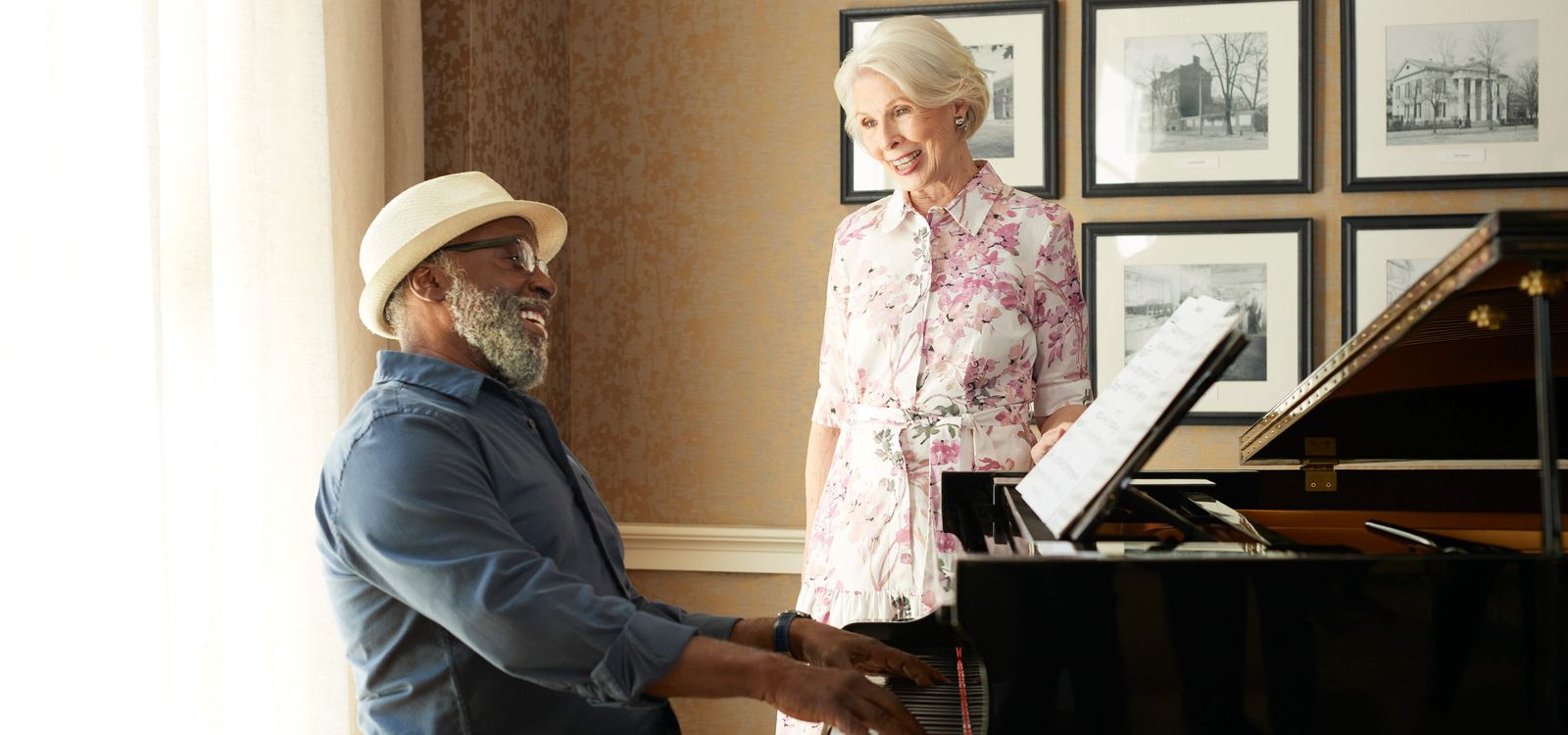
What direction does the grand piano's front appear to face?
to the viewer's left

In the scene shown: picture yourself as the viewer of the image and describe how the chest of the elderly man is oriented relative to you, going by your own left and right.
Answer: facing to the right of the viewer

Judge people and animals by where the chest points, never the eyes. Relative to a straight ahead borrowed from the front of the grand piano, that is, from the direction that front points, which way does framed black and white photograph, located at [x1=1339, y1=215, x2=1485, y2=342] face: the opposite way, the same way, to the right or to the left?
to the left

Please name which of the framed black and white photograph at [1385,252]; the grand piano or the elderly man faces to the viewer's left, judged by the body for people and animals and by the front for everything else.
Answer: the grand piano

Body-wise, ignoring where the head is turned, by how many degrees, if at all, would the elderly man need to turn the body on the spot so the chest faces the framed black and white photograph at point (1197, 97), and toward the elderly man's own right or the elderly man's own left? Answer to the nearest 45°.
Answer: approximately 45° to the elderly man's own left

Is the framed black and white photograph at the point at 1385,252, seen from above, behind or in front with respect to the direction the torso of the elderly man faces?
in front

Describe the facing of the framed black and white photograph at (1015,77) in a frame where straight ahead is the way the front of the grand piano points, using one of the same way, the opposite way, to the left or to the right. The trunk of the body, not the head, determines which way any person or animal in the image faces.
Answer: to the left

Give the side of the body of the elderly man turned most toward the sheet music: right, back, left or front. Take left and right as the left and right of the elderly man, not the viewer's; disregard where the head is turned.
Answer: front

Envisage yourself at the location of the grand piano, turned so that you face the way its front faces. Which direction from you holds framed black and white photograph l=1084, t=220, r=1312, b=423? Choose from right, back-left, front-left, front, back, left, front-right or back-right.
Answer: right

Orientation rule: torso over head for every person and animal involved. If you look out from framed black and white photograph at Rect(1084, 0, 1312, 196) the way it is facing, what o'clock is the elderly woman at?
The elderly woman is roughly at 1 o'clock from the framed black and white photograph.
